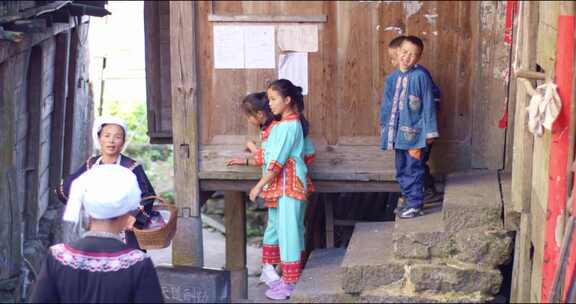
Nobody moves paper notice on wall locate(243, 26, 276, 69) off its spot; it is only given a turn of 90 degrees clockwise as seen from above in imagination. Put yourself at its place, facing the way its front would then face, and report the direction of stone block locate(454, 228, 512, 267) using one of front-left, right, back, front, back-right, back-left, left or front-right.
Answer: back-left

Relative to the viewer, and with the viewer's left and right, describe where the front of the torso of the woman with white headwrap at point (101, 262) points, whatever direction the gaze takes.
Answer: facing away from the viewer

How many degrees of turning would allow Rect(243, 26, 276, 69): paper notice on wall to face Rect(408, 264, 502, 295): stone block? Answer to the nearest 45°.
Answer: approximately 45° to its left

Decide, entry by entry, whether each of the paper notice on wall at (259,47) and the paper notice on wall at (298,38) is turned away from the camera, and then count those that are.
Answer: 0

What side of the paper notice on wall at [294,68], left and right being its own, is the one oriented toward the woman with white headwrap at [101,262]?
front

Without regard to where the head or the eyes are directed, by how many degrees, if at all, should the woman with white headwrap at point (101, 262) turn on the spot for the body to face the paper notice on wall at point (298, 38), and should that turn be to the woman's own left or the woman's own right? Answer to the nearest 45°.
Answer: approximately 45° to the woman's own right

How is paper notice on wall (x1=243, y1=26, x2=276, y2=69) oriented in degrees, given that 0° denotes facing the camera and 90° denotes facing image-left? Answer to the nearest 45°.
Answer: approximately 0°

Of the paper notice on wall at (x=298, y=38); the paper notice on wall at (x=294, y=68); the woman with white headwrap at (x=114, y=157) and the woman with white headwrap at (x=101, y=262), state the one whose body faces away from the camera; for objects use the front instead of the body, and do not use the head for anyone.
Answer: the woman with white headwrap at (x=101, y=262)
